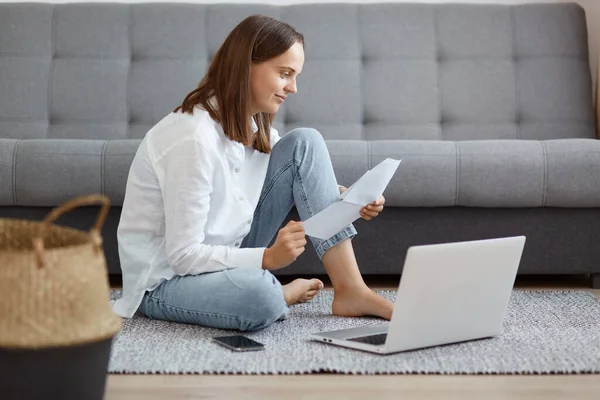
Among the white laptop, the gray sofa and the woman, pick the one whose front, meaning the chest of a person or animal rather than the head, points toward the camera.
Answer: the gray sofa

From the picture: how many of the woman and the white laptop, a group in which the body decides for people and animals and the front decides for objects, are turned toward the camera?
0

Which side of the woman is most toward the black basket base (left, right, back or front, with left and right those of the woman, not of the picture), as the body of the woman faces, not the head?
right

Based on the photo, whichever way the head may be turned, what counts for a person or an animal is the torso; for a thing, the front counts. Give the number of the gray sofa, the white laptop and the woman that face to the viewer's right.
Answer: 1

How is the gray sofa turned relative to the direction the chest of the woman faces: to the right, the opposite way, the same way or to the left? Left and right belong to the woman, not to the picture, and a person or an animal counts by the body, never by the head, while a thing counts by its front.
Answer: to the right

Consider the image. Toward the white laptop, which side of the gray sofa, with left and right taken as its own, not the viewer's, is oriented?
front

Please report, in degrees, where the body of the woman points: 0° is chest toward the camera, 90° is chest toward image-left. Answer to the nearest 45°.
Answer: approximately 270°

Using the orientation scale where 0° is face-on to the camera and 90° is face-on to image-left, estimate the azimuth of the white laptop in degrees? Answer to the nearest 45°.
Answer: approximately 135°

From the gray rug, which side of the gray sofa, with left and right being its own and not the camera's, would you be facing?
front

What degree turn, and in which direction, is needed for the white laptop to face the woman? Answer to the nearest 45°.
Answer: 0° — it already faces them
